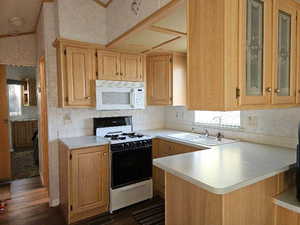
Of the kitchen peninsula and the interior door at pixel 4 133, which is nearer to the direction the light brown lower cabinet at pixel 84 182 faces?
the kitchen peninsula

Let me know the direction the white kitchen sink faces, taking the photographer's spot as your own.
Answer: facing the viewer and to the left of the viewer

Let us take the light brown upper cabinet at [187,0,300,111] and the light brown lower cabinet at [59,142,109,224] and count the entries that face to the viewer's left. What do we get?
0

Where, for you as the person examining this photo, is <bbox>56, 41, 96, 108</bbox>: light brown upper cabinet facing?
facing the viewer and to the right of the viewer

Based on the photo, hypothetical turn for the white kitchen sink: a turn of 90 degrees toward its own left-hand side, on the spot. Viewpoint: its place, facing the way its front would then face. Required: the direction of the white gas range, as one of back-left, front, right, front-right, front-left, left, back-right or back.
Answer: back-right

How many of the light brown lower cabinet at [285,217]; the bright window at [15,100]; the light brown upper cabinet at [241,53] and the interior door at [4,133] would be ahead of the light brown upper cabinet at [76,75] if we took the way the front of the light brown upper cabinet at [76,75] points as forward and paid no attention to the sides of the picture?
2
